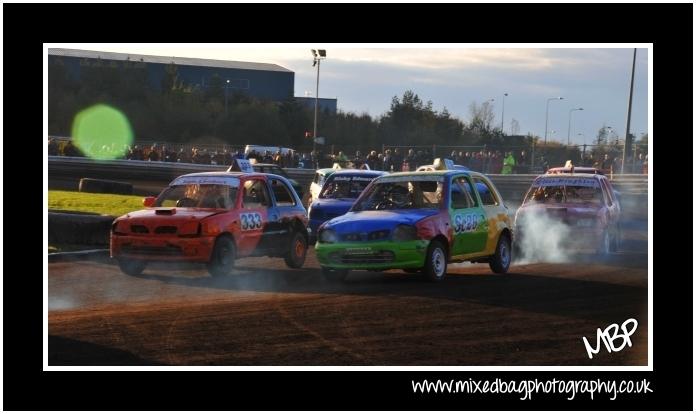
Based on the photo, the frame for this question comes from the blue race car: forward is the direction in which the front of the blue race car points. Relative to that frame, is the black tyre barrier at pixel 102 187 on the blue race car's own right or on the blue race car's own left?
on the blue race car's own right

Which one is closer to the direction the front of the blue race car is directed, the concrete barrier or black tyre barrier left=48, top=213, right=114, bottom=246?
the black tyre barrier

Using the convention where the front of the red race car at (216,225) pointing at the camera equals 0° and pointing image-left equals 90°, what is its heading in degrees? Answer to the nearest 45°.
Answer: approximately 45°

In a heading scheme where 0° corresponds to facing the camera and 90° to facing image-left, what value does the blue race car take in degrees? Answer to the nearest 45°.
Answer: approximately 45°

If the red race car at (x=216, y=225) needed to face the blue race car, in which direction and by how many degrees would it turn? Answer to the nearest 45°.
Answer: approximately 180°

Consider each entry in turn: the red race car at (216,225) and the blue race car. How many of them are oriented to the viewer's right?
0
